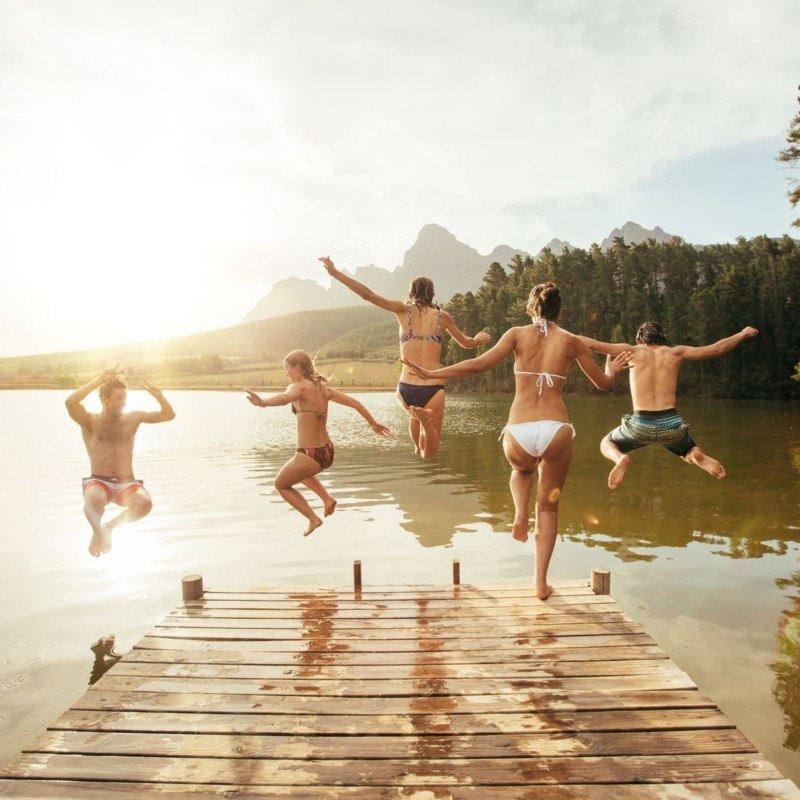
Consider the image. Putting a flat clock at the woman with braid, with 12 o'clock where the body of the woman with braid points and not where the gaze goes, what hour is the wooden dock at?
The wooden dock is roughly at 7 o'clock from the woman with braid.

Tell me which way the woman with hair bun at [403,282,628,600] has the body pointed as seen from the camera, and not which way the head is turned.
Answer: away from the camera

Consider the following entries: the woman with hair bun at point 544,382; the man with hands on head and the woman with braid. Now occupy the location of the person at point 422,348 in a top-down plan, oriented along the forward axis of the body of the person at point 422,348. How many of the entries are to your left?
2

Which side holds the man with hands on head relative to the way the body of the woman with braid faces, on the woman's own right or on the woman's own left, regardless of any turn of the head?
on the woman's own left

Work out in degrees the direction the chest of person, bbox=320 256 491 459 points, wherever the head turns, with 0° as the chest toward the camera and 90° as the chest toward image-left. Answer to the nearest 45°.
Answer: approximately 180°

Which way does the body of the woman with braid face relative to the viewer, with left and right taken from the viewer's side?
facing away from the viewer and to the left of the viewer

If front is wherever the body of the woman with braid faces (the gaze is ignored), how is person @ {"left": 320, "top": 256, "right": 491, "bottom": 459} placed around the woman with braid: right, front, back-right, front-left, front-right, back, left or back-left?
back-right

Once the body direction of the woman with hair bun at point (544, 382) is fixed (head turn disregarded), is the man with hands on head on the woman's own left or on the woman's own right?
on the woman's own left

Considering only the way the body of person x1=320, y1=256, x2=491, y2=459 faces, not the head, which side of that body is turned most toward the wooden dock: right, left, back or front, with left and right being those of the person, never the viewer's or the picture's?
back

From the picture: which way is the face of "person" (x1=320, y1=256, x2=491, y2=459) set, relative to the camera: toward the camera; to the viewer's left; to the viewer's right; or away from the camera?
away from the camera

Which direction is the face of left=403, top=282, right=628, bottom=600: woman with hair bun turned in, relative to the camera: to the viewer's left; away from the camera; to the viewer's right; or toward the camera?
away from the camera

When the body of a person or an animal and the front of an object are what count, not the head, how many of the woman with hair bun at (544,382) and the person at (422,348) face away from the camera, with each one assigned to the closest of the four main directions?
2
